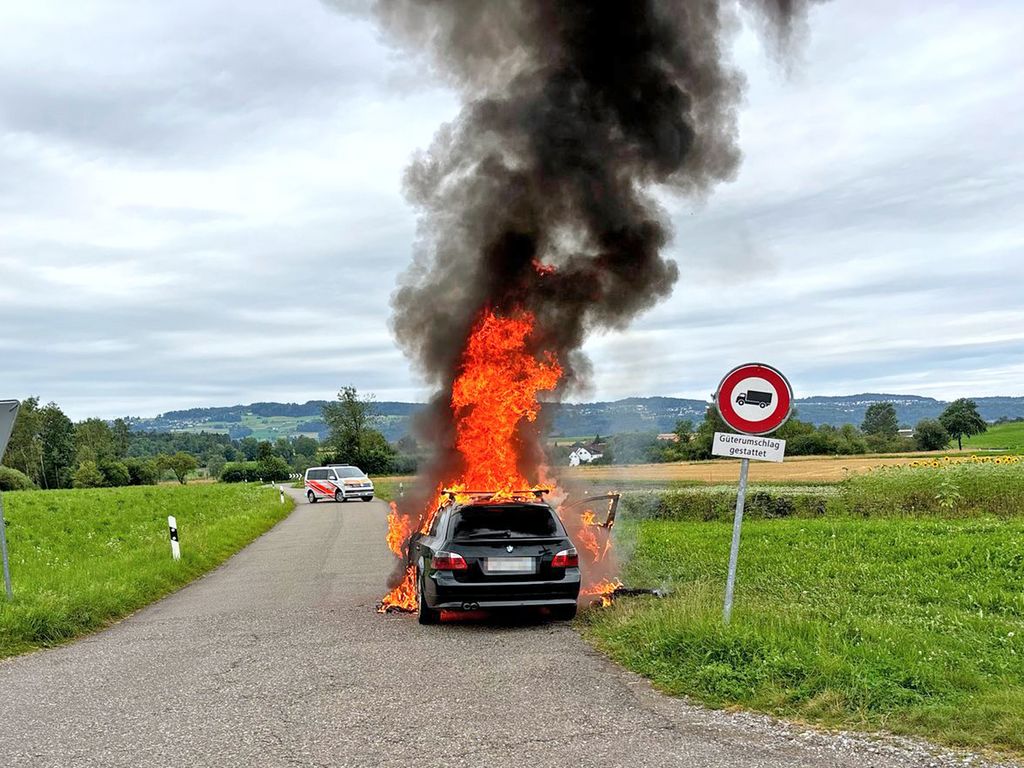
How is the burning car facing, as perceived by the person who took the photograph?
facing away from the viewer

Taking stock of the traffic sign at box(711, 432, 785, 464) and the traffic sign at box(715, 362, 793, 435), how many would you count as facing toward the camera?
2

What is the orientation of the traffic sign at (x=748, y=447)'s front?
toward the camera

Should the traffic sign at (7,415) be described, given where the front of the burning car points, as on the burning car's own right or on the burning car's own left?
on the burning car's own left

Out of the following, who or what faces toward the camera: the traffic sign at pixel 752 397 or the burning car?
the traffic sign

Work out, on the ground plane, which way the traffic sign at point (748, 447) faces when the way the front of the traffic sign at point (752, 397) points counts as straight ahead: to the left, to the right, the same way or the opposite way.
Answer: the same way

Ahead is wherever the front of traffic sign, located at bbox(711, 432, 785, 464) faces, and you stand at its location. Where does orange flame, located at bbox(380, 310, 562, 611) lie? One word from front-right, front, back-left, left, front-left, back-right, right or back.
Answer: back-right

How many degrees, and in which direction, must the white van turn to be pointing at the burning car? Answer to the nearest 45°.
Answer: approximately 45° to its right

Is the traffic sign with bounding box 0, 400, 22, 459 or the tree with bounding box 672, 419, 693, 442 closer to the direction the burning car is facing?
the tree

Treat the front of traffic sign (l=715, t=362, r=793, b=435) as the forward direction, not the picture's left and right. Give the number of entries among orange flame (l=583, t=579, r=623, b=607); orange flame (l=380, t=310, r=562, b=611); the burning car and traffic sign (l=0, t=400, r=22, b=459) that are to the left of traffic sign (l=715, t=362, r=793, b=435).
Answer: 0

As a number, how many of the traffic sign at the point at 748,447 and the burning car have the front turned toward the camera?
1

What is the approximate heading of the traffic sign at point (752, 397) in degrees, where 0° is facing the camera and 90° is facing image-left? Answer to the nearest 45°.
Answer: approximately 0°

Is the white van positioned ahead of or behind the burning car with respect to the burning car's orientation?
ahead

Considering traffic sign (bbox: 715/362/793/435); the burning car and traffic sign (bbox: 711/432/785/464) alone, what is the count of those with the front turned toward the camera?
2

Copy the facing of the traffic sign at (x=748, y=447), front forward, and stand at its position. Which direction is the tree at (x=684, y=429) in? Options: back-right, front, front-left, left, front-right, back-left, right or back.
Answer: back

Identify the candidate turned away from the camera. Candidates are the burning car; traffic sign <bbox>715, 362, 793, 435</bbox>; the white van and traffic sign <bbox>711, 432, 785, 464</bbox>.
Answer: the burning car

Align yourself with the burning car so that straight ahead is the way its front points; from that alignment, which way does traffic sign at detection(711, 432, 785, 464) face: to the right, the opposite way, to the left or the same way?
the opposite way
